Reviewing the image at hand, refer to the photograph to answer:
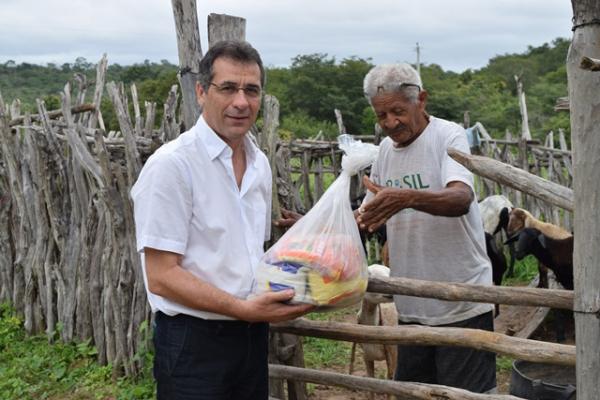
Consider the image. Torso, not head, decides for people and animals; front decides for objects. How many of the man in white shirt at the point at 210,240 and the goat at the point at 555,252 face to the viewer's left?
1

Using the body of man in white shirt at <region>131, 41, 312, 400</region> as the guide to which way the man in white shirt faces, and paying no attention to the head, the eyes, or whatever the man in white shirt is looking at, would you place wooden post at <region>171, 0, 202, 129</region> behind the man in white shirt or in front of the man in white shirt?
behind

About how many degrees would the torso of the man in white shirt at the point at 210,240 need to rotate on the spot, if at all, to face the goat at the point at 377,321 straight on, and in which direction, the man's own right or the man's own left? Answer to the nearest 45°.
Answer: approximately 90° to the man's own left

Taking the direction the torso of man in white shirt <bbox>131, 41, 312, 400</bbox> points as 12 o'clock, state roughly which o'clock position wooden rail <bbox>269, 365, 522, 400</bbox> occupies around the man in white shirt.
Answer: The wooden rail is roughly at 9 o'clock from the man in white shirt.

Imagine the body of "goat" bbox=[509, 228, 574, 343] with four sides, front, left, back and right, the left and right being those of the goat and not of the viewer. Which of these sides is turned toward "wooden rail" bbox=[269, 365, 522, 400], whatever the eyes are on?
left

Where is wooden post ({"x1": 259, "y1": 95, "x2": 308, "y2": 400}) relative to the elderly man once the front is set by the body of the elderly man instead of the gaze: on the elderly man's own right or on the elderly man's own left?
on the elderly man's own right

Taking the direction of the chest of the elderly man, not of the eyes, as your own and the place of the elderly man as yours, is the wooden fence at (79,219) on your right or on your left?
on your right

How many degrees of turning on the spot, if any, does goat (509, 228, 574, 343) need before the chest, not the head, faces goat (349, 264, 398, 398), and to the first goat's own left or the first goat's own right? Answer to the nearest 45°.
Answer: approximately 45° to the first goat's own left

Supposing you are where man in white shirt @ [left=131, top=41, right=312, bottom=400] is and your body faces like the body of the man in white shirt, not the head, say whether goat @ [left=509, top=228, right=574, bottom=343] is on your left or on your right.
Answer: on your left

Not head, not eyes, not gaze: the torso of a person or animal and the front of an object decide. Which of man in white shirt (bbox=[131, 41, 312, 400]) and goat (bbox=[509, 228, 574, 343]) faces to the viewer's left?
the goat

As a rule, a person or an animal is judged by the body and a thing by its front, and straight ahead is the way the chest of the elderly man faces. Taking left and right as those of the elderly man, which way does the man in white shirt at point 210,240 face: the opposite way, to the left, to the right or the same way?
to the left

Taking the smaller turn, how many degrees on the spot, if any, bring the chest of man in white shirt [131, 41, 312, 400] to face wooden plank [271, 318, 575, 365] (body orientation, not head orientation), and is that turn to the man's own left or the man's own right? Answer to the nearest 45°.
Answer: approximately 90° to the man's own left

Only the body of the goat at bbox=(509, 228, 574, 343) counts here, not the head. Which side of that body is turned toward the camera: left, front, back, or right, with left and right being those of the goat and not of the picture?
left

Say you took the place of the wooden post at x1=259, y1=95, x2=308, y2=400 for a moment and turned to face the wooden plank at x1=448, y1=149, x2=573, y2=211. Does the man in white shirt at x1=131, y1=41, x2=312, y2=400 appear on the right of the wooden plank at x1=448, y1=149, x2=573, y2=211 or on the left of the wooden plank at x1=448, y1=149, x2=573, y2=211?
right

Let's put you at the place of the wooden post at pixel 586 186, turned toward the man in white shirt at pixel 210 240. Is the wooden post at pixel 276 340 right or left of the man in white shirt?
right
